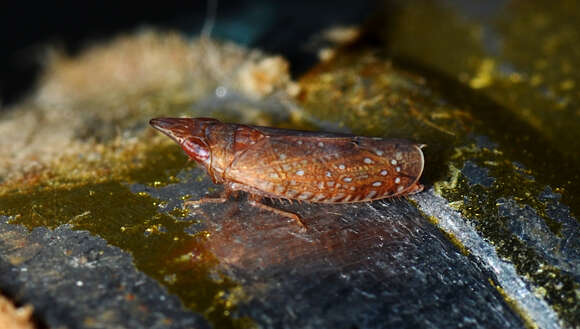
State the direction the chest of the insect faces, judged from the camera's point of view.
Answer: to the viewer's left
